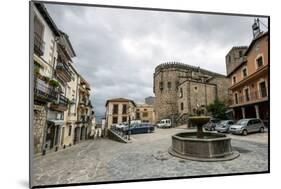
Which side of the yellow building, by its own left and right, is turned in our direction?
front
